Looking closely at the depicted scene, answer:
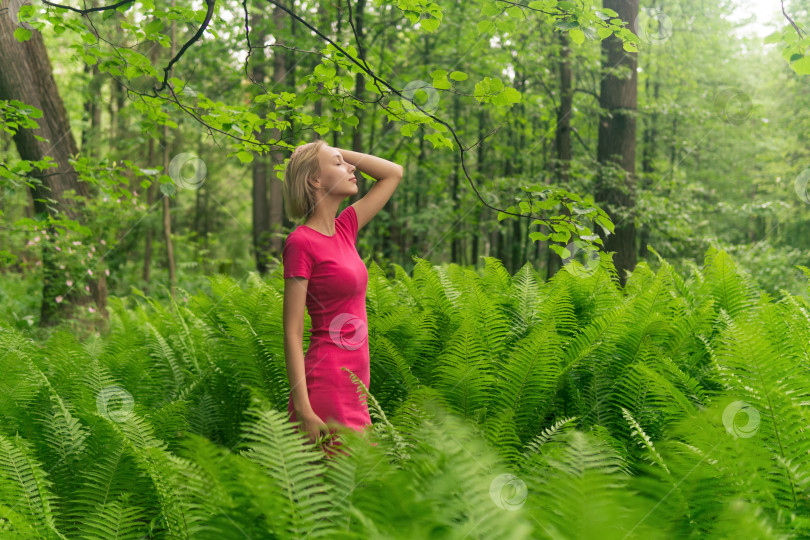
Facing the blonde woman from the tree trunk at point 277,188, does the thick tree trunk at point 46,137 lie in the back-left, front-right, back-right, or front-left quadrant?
front-right

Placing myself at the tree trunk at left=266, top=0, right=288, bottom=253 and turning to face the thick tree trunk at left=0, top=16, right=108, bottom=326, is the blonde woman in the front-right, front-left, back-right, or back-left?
front-left

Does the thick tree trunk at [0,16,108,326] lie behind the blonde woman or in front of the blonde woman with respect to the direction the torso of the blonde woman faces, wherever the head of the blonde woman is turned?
behind

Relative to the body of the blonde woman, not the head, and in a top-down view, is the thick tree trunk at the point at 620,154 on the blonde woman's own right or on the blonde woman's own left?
on the blonde woman's own left

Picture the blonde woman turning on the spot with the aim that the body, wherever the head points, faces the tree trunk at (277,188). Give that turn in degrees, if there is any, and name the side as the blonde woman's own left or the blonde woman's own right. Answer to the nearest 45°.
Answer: approximately 135° to the blonde woman's own left

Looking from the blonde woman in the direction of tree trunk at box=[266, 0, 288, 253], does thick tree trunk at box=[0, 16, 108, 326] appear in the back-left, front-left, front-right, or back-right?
front-left

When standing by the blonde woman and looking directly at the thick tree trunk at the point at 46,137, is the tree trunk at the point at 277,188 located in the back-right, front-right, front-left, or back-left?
front-right

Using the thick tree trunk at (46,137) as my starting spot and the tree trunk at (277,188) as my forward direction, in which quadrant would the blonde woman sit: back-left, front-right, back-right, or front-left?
back-right

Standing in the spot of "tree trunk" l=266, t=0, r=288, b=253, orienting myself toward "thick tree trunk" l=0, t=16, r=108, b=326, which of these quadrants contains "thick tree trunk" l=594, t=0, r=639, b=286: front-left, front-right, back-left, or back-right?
front-left

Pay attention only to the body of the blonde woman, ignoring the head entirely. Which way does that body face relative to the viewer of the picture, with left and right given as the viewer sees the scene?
facing the viewer and to the right of the viewer
